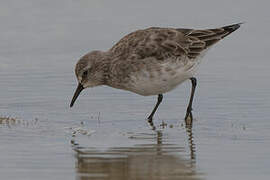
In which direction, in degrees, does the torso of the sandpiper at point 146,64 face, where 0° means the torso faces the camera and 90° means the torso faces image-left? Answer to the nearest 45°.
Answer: approximately 90°
